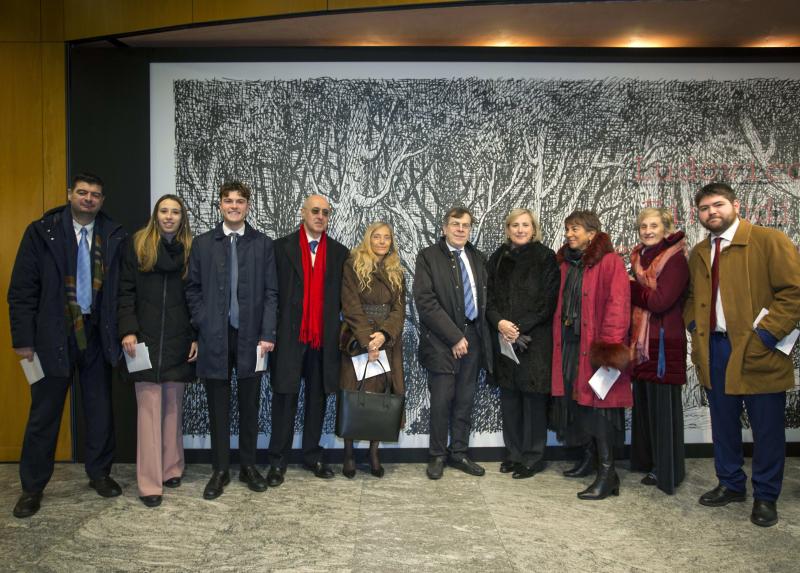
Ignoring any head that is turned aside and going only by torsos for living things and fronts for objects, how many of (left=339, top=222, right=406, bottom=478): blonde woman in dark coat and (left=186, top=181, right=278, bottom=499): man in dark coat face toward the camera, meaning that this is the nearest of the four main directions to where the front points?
2

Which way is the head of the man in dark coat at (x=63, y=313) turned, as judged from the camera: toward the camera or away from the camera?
toward the camera

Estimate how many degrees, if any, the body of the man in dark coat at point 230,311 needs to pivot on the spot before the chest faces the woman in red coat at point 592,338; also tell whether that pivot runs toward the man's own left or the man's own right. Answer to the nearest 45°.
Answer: approximately 90° to the man's own left

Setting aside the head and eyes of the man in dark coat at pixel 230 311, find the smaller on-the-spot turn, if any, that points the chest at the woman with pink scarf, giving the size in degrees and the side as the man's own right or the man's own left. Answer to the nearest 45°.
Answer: approximately 90° to the man's own left

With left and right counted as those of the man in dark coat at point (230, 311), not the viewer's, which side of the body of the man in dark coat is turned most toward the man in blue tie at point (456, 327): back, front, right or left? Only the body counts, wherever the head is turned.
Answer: left

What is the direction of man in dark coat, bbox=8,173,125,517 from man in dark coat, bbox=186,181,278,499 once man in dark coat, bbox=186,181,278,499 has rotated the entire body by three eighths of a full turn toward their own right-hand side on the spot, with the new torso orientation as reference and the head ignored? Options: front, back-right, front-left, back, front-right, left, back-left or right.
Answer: front-left

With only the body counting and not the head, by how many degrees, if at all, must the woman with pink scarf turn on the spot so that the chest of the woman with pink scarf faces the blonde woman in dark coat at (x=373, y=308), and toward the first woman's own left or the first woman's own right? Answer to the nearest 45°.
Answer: approximately 45° to the first woman's own right

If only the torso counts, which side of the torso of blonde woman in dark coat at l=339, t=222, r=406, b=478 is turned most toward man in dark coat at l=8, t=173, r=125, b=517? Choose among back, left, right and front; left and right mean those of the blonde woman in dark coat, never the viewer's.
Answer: right

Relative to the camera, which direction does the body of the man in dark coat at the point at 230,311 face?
toward the camera

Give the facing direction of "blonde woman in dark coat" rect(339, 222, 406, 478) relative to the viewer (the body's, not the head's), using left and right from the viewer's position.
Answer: facing the viewer

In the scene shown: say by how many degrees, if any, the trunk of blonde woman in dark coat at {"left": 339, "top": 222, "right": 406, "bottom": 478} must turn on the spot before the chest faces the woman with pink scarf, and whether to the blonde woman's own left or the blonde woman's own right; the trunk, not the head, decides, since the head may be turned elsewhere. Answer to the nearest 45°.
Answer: approximately 90° to the blonde woman's own left

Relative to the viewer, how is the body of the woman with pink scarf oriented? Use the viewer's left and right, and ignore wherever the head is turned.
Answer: facing the viewer and to the left of the viewer
